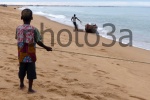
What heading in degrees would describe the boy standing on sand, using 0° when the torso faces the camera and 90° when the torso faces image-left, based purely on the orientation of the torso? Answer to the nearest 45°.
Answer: approximately 180°
